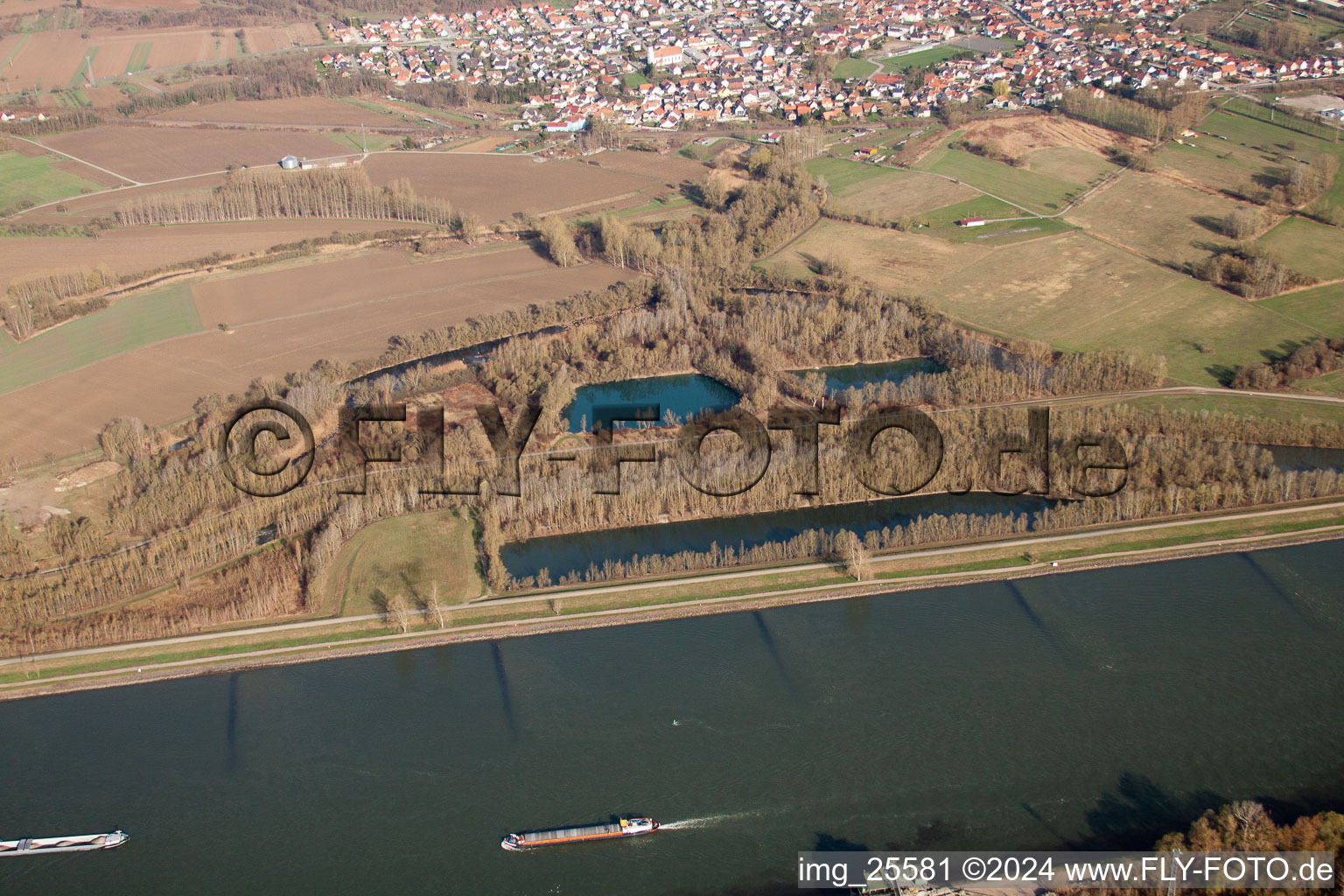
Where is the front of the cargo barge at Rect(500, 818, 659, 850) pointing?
to the viewer's left

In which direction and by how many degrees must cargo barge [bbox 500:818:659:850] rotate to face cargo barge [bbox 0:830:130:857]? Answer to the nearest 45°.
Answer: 0° — it already faces it

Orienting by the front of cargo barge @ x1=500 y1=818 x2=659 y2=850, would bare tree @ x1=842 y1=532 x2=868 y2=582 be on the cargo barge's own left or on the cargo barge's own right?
on the cargo barge's own right
